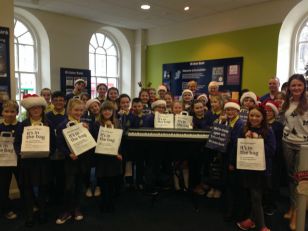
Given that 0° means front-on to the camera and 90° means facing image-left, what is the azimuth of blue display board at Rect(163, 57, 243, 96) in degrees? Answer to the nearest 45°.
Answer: approximately 45°

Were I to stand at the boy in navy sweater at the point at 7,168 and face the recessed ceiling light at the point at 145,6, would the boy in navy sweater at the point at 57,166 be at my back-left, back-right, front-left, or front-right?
front-right

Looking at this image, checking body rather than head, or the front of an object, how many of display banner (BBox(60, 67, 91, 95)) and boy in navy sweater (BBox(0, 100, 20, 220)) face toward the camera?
2

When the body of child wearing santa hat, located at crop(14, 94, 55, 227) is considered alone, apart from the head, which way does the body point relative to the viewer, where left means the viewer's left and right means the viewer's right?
facing the viewer

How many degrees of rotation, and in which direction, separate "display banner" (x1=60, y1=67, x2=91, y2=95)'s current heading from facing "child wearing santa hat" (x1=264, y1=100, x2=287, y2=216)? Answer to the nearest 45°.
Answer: approximately 45° to its left

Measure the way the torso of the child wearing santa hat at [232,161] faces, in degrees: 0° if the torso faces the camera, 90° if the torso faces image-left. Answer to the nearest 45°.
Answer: approximately 45°

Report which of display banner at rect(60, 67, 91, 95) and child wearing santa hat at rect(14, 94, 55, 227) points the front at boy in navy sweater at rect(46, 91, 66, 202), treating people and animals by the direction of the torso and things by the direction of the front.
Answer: the display banner

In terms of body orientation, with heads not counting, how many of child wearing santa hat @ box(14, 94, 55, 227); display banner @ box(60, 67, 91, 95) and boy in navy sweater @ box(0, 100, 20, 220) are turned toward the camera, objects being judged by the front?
3

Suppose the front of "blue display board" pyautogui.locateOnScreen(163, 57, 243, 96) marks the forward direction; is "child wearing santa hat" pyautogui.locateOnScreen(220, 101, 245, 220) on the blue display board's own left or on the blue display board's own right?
on the blue display board's own left

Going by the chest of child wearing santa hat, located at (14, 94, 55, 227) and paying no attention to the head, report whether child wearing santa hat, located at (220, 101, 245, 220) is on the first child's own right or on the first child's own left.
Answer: on the first child's own left

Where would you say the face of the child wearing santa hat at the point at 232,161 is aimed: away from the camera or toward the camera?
toward the camera

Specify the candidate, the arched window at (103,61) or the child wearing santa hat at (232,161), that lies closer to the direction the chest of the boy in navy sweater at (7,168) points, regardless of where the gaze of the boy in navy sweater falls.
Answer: the child wearing santa hat

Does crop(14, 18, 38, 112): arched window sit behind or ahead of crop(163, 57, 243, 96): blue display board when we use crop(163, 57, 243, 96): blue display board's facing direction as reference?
ahead

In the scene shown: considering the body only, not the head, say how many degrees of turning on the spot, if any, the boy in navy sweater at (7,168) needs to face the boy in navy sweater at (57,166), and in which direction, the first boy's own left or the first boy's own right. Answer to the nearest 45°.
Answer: approximately 90° to the first boy's own left

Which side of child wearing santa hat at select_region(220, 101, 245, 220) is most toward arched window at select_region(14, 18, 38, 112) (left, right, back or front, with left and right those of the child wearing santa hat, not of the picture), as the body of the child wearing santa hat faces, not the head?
right
